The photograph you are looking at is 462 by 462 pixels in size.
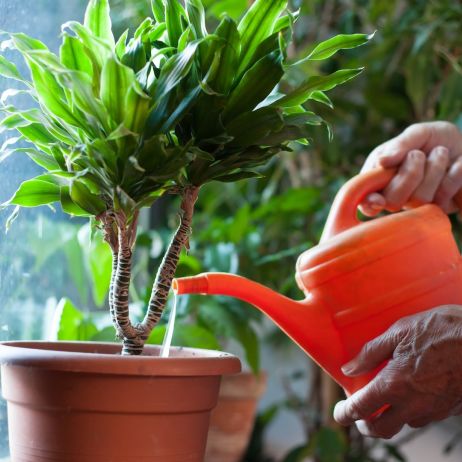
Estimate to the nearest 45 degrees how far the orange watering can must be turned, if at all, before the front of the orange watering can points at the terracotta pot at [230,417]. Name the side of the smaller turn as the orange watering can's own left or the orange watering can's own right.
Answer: approximately 90° to the orange watering can's own right

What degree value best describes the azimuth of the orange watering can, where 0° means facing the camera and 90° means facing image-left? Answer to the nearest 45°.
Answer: approximately 90°
